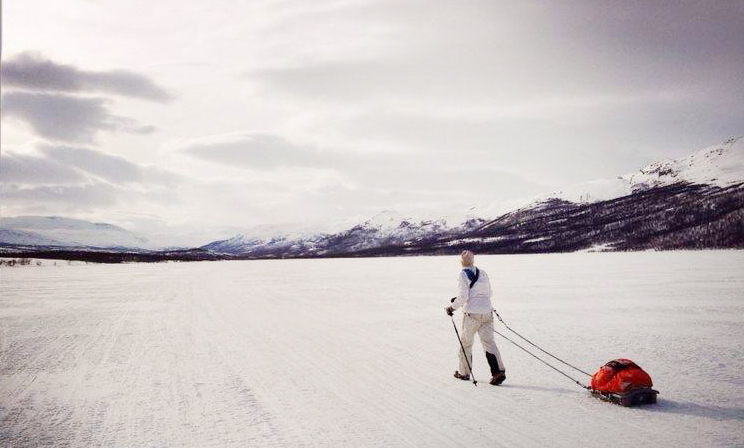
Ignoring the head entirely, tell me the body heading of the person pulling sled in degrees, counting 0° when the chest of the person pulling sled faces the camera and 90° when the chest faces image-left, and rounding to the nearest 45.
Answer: approximately 135°

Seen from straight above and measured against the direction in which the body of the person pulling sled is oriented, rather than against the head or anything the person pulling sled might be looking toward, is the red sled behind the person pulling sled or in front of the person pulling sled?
behind
